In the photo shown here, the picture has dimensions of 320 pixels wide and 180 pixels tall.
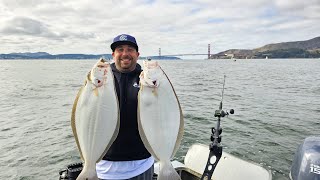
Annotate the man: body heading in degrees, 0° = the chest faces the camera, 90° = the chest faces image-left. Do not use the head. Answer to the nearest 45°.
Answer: approximately 0°
